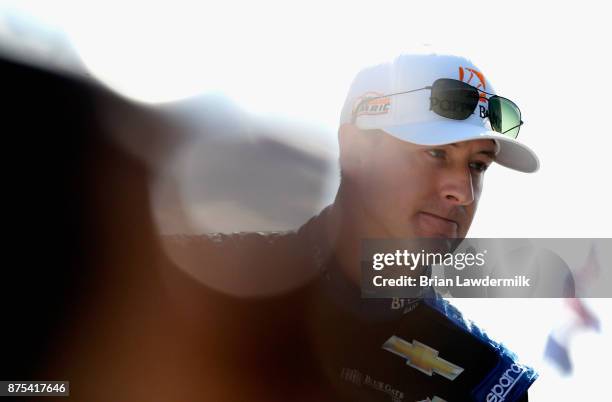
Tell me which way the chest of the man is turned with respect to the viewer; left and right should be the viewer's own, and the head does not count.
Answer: facing the viewer and to the right of the viewer

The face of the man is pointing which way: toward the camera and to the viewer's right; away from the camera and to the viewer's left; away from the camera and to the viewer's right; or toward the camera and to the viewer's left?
toward the camera and to the viewer's right
